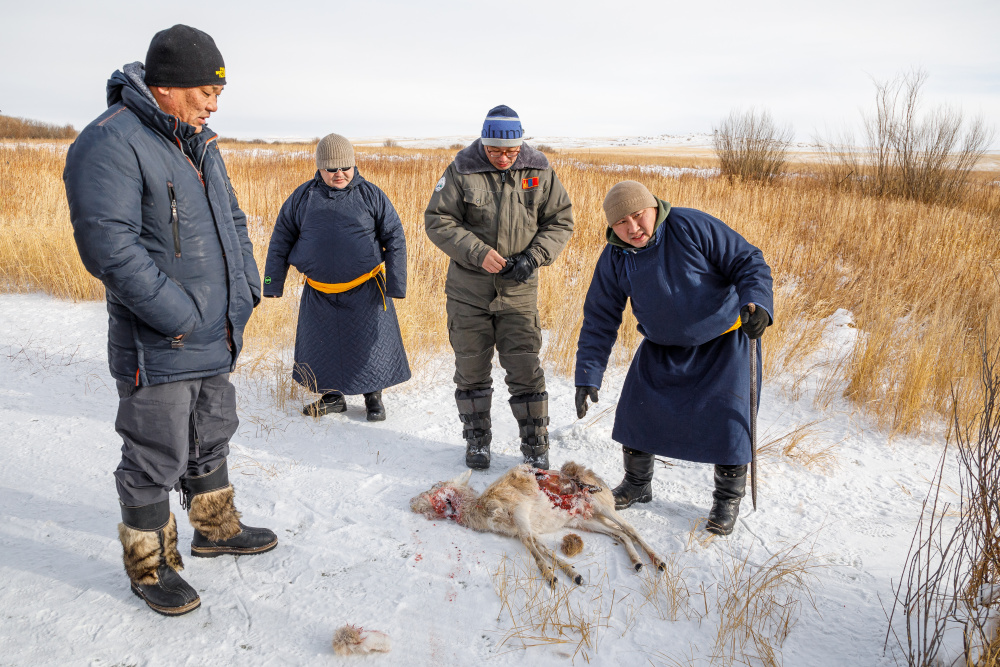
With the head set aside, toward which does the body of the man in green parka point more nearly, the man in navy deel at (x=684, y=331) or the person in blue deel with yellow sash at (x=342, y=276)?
the man in navy deel

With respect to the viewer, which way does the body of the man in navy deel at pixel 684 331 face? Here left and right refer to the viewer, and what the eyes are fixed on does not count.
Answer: facing the viewer and to the left of the viewer

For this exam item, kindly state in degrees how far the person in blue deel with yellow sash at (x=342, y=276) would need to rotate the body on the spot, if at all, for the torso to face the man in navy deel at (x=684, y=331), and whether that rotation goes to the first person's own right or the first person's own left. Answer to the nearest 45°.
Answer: approximately 45° to the first person's own left

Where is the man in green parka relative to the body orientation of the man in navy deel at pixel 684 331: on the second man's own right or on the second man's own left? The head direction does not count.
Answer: on the second man's own right

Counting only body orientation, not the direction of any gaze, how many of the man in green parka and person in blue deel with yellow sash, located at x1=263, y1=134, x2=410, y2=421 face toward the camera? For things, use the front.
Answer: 2

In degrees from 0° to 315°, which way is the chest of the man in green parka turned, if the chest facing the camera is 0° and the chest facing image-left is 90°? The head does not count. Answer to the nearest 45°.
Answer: approximately 0°
